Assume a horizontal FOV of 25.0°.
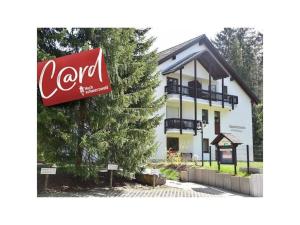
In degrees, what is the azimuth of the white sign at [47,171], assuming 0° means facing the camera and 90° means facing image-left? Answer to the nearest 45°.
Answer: approximately 0°

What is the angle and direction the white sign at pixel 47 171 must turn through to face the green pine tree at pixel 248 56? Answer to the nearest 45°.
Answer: approximately 90° to its left

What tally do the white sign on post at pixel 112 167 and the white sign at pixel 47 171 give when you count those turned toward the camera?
2

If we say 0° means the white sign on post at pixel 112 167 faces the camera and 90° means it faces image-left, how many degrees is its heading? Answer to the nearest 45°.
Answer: approximately 0°

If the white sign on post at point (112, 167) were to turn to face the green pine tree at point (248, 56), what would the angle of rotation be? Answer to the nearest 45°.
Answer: approximately 90° to its left
